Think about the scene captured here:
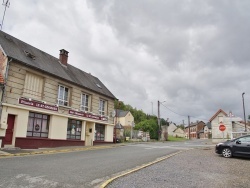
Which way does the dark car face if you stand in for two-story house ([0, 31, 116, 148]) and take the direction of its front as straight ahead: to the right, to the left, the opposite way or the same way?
the opposite way

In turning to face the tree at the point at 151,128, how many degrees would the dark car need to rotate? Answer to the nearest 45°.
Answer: approximately 45° to its right

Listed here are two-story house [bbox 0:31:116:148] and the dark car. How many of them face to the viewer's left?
1

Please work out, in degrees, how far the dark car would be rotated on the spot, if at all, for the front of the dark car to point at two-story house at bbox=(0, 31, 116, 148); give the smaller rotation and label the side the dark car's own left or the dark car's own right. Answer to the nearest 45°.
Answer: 0° — it already faces it

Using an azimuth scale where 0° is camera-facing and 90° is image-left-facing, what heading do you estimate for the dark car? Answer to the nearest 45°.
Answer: approximately 90°

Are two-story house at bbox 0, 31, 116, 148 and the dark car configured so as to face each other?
yes

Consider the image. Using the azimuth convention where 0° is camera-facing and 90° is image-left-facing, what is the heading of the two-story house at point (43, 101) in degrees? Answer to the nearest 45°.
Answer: approximately 315°

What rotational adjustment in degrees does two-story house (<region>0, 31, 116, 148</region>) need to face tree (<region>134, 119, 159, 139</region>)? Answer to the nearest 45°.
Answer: approximately 90° to its left

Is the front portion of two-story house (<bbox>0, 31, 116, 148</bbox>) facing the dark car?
yes

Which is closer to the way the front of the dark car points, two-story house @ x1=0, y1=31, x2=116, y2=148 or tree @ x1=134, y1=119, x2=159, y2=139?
the two-story house
